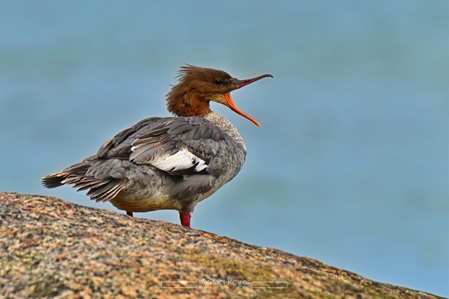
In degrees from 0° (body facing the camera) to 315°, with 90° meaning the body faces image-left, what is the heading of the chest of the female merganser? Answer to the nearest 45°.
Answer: approximately 270°
